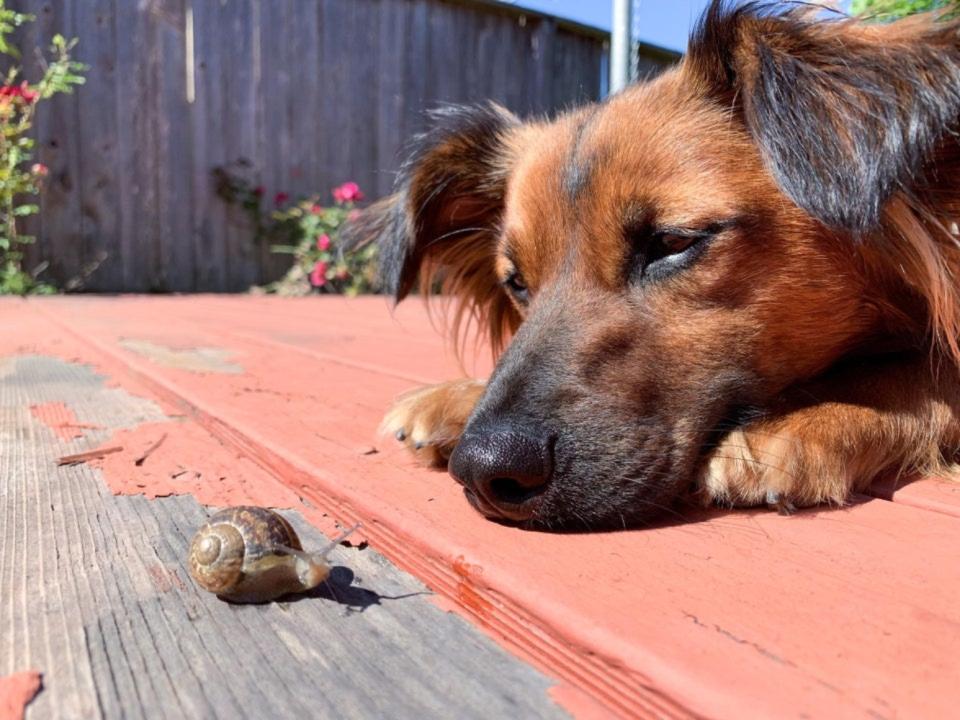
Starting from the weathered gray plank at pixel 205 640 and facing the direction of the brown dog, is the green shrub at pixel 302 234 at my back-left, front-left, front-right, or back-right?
front-left

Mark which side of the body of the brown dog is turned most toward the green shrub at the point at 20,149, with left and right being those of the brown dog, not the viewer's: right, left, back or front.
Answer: right

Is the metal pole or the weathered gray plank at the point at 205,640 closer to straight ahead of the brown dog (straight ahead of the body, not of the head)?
the weathered gray plank

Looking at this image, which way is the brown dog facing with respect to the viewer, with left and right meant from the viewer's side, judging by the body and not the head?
facing the viewer and to the left of the viewer

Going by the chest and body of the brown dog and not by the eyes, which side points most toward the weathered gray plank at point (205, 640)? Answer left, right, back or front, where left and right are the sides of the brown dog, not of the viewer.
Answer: front

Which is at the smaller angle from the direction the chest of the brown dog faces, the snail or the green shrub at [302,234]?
the snail

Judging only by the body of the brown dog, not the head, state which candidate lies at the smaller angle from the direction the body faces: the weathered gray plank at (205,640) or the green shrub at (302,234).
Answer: the weathered gray plank

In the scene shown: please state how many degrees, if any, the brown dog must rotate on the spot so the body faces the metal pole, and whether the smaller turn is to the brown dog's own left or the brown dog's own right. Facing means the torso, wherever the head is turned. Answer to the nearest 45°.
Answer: approximately 135° to the brown dog's own right

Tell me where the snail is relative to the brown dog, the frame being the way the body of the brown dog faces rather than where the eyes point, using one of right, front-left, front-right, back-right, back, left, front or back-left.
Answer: front

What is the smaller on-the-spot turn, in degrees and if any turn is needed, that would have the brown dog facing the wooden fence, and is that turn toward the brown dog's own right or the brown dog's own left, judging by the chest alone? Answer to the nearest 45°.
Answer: approximately 90° to the brown dog's own right

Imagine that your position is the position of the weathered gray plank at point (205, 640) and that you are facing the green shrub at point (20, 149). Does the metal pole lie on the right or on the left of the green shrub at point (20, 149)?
right
